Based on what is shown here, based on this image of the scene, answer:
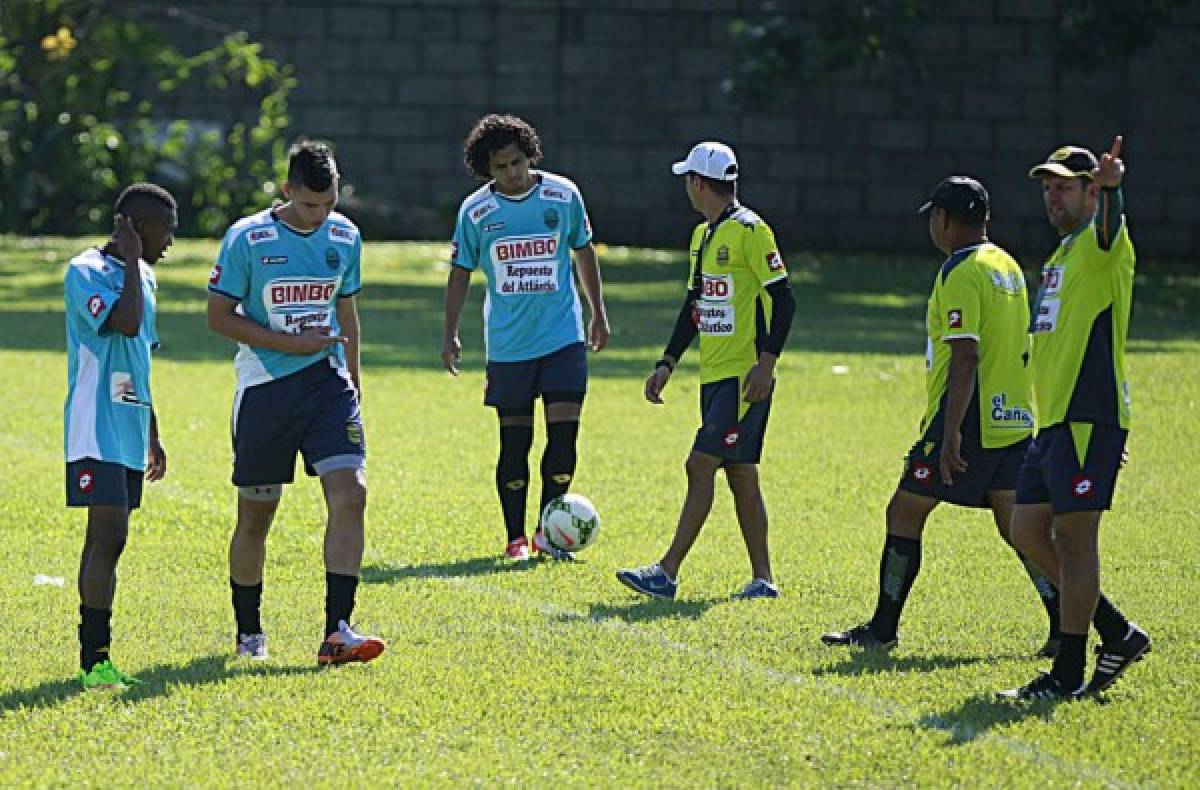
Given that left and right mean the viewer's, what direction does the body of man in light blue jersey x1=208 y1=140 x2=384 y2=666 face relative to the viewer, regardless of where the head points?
facing the viewer and to the right of the viewer

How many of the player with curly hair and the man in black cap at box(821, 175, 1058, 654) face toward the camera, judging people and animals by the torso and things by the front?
1

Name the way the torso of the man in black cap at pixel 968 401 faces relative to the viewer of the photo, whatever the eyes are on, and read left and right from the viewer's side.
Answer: facing away from the viewer and to the left of the viewer

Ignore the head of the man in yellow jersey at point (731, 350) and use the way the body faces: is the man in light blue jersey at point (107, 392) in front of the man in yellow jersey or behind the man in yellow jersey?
in front

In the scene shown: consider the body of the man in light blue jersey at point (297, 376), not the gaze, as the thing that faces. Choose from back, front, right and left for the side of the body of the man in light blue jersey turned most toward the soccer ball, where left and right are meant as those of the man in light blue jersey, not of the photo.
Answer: left

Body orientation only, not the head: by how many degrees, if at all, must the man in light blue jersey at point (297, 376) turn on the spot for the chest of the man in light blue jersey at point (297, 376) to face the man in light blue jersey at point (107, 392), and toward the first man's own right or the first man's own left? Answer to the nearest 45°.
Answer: approximately 90° to the first man's own right

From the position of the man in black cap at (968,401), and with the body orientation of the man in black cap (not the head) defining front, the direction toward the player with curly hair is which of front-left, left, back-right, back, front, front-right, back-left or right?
front

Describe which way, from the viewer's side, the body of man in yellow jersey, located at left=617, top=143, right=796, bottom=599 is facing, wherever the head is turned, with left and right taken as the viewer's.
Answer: facing the viewer and to the left of the viewer

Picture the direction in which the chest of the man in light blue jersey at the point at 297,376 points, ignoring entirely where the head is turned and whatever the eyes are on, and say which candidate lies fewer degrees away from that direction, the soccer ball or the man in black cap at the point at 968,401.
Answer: the man in black cap

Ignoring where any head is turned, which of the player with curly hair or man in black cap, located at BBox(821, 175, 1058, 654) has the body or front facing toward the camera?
the player with curly hair

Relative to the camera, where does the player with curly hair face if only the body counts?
toward the camera

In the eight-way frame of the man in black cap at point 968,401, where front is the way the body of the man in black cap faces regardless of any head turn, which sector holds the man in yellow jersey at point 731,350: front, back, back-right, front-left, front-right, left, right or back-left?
front

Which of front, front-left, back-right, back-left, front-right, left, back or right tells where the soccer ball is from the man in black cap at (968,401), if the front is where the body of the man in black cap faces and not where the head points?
front

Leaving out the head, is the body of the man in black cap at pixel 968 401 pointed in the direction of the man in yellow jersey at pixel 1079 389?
no

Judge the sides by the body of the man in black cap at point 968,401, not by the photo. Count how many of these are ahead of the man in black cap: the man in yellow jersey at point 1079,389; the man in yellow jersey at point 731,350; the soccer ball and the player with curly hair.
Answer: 3
